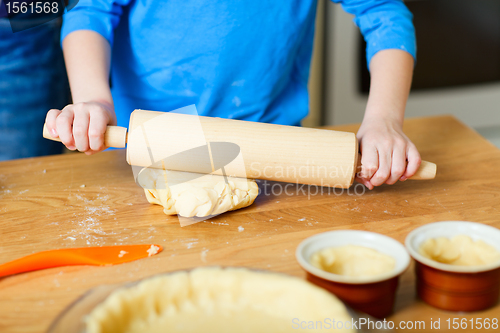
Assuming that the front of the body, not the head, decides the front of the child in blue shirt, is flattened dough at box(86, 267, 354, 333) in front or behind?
in front

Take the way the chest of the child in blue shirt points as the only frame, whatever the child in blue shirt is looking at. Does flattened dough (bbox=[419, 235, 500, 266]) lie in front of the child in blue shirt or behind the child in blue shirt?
in front

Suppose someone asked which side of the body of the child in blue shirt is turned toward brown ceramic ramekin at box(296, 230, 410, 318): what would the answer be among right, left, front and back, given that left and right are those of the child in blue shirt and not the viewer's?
front

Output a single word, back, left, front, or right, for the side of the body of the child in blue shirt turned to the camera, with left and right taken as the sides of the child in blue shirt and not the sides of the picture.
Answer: front

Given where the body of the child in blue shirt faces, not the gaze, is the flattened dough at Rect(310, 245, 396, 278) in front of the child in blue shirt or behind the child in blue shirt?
in front
